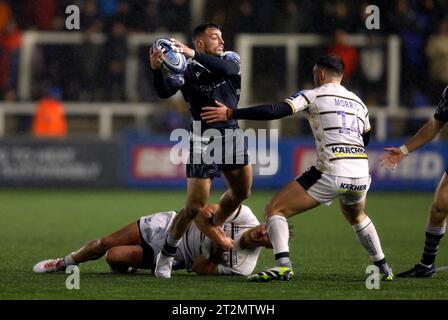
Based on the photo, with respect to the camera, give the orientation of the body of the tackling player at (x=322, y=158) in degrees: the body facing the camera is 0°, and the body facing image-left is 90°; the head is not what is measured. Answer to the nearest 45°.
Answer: approximately 135°

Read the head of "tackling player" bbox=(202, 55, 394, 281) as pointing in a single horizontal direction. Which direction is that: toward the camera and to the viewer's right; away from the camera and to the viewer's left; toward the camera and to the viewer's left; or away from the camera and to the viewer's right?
away from the camera and to the viewer's left

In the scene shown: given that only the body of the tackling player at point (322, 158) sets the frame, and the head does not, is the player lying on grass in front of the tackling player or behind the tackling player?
in front
